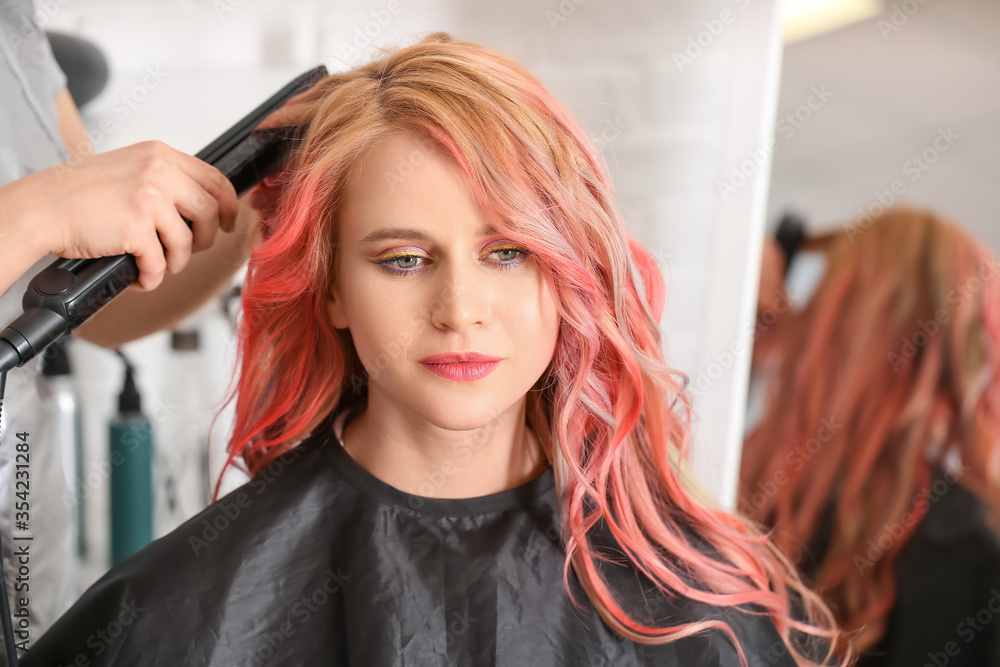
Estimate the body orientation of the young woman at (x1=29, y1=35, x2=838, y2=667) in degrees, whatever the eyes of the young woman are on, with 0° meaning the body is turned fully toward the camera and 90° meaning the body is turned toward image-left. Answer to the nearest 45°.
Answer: approximately 0°

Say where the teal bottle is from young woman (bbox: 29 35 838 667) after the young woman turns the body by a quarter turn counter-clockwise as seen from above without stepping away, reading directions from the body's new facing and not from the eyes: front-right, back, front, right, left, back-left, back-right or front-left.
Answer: back-left
